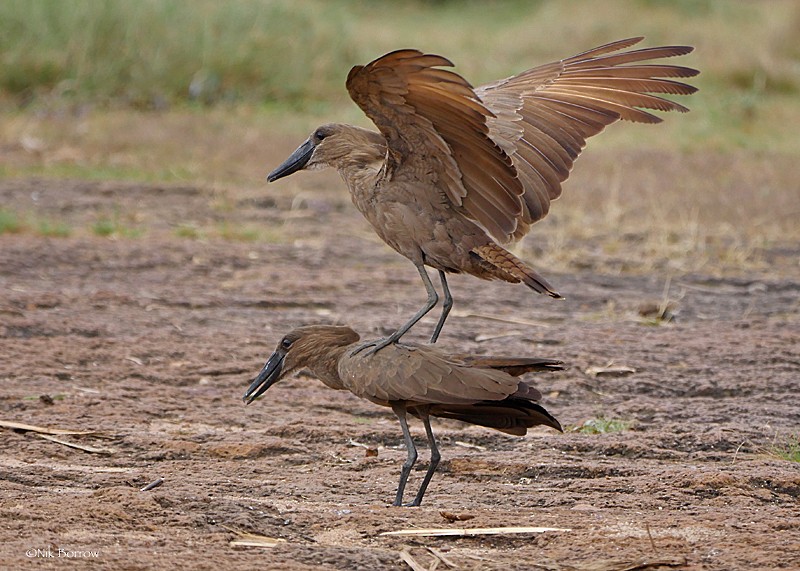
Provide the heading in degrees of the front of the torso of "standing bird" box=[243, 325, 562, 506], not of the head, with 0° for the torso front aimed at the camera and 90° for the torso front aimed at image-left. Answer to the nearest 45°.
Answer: approximately 90°

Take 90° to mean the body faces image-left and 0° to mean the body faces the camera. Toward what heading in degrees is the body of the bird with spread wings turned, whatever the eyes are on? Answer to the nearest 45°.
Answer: approximately 90°
